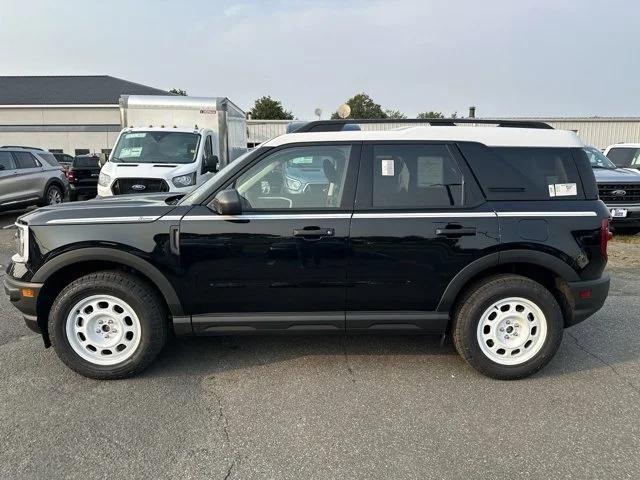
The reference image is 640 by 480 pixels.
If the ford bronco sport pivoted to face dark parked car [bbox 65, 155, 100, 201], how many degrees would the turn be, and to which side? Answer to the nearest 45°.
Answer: approximately 45° to its right

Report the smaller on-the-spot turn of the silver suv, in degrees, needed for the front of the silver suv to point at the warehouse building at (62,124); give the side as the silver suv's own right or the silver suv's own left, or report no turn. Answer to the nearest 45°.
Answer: approximately 135° to the silver suv's own right

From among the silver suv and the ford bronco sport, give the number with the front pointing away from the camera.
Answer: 0

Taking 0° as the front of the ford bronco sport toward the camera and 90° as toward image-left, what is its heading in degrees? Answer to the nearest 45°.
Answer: approximately 90°

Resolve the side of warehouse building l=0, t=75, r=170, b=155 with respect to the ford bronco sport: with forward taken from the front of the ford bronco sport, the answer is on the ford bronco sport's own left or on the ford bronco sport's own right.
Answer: on the ford bronco sport's own right

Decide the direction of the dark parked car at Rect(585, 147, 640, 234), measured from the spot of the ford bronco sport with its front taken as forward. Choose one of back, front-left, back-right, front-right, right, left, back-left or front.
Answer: back-right
